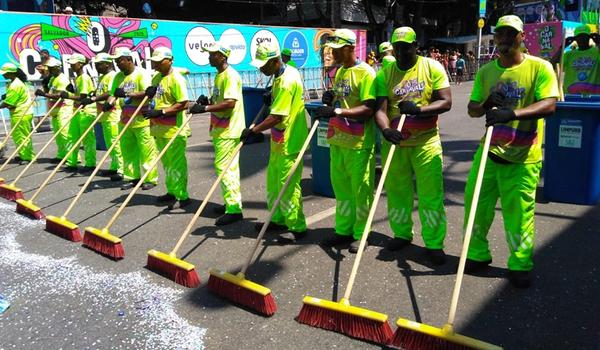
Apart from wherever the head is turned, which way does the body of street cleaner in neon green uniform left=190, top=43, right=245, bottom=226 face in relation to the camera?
to the viewer's left

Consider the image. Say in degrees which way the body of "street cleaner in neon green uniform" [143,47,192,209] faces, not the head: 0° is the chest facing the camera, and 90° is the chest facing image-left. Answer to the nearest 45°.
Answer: approximately 45°

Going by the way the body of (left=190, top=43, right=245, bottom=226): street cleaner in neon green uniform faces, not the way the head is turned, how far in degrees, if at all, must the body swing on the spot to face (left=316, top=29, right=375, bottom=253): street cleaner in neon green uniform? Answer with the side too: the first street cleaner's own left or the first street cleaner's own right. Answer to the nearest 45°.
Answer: approximately 135° to the first street cleaner's own left

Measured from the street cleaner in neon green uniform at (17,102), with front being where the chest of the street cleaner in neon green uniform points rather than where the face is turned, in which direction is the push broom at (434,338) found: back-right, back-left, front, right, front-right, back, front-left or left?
left

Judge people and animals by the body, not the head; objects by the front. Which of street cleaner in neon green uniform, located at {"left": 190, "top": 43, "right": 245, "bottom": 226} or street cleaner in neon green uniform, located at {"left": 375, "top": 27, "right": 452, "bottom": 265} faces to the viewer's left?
street cleaner in neon green uniform, located at {"left": 190, "top": 43, "right": 245, "bottom": 226}

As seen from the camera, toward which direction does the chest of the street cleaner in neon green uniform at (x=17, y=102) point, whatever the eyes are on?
to the viewer's left

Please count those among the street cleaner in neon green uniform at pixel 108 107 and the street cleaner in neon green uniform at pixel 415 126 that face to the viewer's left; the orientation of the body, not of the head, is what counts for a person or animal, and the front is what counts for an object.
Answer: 1

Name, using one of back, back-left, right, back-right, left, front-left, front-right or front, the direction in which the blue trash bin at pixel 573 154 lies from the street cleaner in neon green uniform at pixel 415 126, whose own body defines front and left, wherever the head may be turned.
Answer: back-left

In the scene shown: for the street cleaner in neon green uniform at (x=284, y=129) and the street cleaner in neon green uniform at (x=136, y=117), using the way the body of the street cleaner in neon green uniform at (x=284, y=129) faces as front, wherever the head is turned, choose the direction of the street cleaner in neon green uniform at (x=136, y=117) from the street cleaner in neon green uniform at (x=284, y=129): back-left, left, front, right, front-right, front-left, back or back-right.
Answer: front-right

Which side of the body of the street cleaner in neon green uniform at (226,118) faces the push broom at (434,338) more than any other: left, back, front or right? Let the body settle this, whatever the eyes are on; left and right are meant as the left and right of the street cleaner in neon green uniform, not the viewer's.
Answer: left

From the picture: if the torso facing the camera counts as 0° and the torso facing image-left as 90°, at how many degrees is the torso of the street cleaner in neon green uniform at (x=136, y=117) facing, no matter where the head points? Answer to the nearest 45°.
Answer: approximately 45°

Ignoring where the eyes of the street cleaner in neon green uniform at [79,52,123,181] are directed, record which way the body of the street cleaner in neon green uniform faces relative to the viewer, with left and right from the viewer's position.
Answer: facing to the left of the viewer

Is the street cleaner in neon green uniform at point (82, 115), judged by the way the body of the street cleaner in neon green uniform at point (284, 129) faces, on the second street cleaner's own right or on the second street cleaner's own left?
on the second street cleaner's own right

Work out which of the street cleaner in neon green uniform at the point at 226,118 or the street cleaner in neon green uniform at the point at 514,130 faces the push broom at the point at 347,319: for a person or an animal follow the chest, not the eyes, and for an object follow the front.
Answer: the street cleaner in neon green uniform at the point at 514,130

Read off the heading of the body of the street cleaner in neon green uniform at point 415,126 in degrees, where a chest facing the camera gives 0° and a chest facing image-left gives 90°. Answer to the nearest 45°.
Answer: approximately 0°
